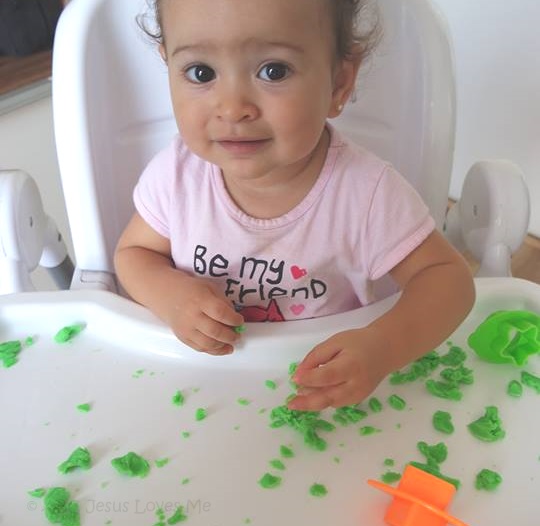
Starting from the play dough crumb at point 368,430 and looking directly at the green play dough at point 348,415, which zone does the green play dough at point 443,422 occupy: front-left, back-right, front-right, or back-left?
back-right

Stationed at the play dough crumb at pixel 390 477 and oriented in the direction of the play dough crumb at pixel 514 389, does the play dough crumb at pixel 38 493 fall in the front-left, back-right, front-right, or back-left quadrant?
back-left

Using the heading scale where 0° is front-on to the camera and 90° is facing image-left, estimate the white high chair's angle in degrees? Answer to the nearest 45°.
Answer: approximately 0°
